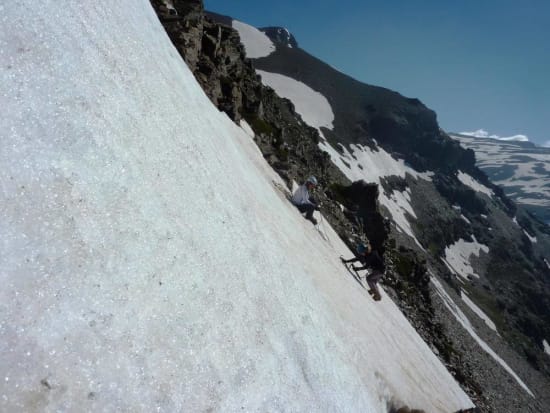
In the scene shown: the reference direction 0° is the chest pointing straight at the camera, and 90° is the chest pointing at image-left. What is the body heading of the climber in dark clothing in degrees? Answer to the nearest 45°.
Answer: approximately 90°
